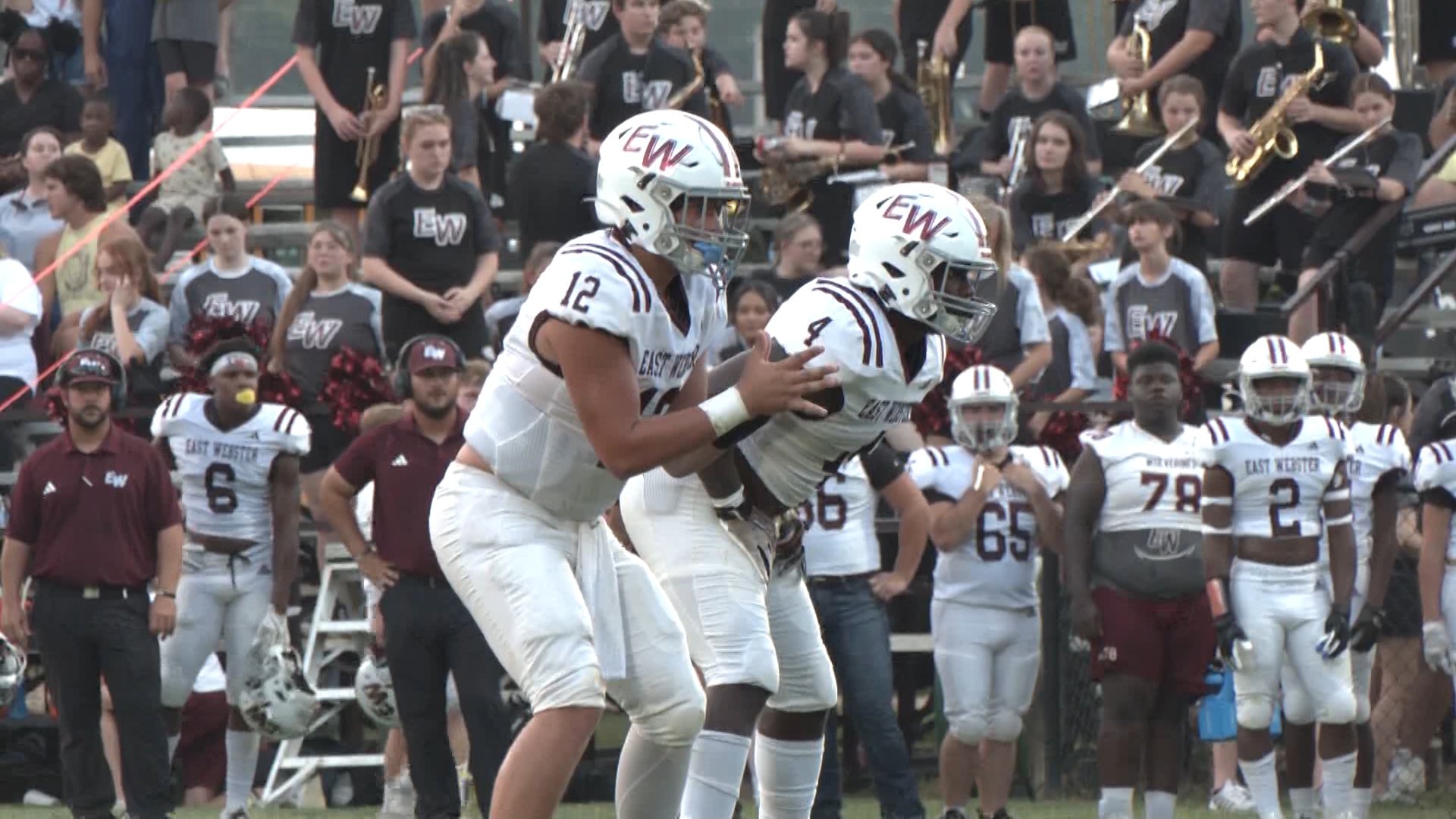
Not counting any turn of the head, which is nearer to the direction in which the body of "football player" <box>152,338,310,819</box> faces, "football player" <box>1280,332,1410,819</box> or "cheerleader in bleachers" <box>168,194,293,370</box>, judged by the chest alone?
the football player

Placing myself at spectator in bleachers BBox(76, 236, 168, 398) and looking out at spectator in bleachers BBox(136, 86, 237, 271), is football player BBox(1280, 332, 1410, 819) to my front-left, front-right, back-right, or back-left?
back-right

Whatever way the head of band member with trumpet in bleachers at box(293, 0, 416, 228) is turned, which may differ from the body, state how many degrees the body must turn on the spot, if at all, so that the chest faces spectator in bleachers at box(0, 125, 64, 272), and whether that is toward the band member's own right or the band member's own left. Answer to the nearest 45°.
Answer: approximately 90° to the band member's own right

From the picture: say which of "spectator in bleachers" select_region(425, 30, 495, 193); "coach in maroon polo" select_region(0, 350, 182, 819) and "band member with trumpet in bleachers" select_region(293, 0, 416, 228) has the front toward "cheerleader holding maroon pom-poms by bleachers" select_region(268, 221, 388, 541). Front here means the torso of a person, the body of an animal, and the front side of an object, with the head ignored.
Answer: "band member with trumpet in bleachers" select_region(293, 0, 416, 228)

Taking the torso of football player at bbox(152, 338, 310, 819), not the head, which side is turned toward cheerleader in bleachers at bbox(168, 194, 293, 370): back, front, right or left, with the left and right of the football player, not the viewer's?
back

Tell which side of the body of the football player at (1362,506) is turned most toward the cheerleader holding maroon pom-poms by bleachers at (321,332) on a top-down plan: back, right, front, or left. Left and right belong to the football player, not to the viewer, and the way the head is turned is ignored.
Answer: right

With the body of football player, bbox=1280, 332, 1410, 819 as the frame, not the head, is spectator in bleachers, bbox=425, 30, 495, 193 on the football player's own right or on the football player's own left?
on the football player's own right

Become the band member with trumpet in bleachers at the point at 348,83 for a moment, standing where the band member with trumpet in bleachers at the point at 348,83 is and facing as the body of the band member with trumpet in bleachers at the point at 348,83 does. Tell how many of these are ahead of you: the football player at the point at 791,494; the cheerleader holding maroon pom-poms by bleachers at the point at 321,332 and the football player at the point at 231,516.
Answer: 3

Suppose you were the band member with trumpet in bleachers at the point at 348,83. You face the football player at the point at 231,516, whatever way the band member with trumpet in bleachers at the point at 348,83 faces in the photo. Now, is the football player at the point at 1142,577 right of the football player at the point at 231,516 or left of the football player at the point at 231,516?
left

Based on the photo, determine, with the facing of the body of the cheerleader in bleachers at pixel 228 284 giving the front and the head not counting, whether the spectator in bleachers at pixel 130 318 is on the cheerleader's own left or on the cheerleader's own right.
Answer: on the cheerleader's own right
